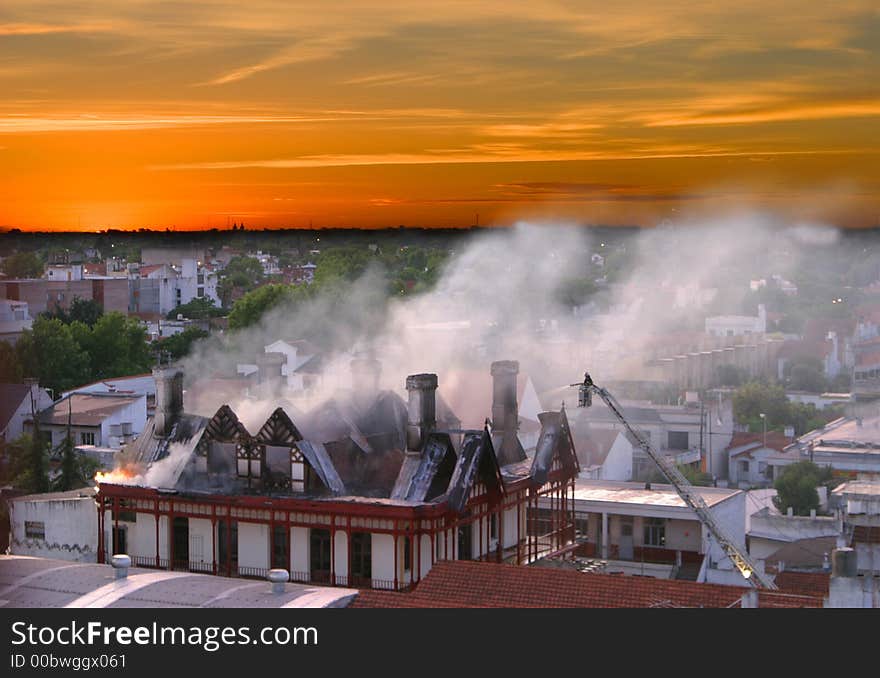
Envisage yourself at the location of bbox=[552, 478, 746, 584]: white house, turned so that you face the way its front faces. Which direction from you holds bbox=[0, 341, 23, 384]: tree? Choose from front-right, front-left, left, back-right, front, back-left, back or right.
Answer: right

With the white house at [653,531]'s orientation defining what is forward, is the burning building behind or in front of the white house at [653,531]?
in front

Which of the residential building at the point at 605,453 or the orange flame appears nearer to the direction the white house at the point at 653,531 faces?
the orange flame

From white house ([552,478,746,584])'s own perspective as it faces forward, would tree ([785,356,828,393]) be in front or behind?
behind

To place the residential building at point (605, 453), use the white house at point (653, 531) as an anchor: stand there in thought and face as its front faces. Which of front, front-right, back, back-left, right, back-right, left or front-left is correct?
back-right

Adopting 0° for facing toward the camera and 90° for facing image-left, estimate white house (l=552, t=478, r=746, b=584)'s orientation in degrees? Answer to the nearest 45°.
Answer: approximately 45°

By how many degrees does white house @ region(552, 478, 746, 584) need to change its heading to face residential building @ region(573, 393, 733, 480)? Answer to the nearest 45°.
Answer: approximately 135° to its right
